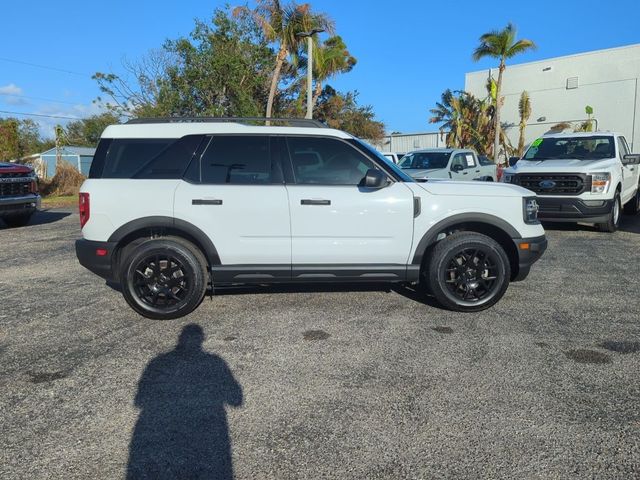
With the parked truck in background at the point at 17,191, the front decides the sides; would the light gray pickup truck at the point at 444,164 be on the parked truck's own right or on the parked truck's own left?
on the parked truck's own left

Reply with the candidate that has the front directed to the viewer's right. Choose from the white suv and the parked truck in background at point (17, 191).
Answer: the white suv

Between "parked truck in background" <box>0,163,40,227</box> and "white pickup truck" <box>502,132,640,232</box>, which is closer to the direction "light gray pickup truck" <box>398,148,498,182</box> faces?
the parked truck in background

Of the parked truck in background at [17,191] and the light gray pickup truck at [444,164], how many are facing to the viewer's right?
0

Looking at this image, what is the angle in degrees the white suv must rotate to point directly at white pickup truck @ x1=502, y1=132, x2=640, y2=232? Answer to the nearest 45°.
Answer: approximately 45° to its left

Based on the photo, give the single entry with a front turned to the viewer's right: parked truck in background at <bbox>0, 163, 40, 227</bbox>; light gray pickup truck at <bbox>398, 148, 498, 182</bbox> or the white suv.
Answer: the white suv

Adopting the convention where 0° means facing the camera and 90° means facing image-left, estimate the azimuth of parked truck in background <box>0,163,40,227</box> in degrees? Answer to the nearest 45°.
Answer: approximately 0°

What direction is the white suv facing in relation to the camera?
to the viewer's right

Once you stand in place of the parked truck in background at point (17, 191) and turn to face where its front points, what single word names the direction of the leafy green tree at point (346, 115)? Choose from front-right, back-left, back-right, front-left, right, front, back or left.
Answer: back-left

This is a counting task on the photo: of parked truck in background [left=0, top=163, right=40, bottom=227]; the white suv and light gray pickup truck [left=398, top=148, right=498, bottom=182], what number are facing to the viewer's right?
1

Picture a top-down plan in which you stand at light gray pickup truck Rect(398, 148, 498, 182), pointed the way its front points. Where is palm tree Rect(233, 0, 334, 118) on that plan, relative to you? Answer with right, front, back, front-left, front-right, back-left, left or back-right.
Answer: right

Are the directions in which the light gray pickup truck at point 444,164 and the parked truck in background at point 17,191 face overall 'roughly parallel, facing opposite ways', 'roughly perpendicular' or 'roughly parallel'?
roughly perpendicular

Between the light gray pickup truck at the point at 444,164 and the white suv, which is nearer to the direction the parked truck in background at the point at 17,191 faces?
the white suv

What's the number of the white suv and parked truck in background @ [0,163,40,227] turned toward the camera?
1
